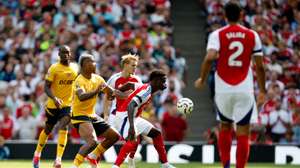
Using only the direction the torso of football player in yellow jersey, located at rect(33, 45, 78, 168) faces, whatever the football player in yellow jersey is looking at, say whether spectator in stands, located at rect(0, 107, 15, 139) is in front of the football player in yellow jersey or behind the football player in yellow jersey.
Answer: behind

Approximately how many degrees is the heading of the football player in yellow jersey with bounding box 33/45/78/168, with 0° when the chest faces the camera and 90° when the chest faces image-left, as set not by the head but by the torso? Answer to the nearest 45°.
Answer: approximately 315°

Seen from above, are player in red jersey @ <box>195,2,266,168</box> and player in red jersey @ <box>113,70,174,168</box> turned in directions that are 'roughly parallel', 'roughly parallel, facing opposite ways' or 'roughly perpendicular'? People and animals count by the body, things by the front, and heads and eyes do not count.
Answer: roughly perpendicular

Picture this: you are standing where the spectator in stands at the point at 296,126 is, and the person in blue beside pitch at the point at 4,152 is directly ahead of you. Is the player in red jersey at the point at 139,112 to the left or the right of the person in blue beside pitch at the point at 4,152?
left

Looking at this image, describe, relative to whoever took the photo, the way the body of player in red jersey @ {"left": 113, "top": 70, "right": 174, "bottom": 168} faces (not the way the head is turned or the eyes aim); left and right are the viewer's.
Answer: facing to the right of the viewer

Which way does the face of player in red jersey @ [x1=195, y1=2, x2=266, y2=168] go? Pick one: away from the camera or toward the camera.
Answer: away from the camera

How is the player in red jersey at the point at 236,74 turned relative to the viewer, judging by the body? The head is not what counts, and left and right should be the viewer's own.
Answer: facing away from the viewer

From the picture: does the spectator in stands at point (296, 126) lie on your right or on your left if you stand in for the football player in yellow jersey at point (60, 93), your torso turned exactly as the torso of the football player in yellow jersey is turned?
on your left
